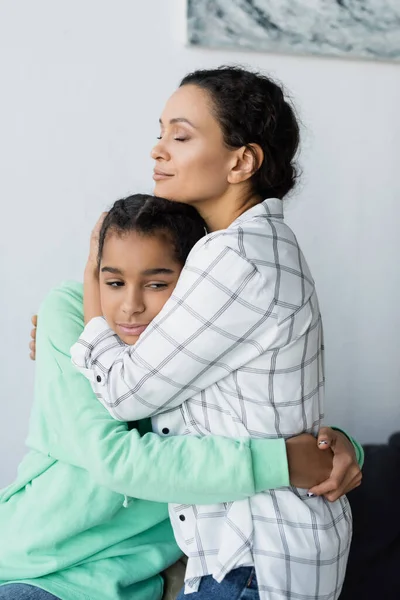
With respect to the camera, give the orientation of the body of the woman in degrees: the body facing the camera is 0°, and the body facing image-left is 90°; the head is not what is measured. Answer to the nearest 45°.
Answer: approximately 90°
